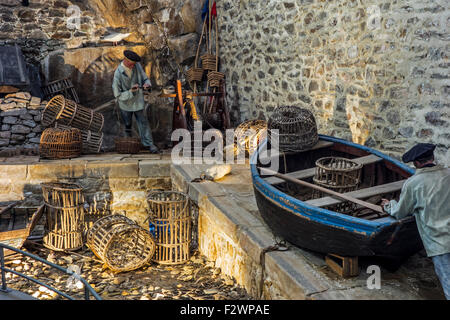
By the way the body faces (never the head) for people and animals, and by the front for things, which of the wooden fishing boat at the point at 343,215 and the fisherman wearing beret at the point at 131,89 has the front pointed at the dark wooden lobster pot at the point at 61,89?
the wooden fishing boat

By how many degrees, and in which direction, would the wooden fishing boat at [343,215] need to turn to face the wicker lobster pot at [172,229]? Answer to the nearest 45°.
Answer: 0° — it already faces it

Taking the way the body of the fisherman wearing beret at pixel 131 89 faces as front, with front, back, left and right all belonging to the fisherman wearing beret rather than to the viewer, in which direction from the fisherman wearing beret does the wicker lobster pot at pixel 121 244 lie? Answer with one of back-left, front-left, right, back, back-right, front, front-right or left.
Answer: front-right

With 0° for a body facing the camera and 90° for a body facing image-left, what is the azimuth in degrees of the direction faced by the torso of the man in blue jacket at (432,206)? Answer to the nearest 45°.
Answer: approximately 135°

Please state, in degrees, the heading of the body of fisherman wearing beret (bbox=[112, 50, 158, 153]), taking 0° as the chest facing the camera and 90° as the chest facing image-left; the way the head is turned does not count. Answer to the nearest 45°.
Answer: approximately 315°

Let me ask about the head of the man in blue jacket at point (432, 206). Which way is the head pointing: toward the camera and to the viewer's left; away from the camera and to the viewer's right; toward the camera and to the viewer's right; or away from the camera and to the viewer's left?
away from the camera and to the viewer's left

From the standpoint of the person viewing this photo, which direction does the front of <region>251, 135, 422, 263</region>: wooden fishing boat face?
facing away from the viewer and to the left of the viewer

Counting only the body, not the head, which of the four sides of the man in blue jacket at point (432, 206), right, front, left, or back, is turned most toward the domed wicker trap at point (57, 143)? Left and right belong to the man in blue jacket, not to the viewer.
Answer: front

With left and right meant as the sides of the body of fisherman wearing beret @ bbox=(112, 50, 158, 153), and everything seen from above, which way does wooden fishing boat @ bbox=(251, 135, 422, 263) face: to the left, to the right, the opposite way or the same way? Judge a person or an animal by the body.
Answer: the opposite way

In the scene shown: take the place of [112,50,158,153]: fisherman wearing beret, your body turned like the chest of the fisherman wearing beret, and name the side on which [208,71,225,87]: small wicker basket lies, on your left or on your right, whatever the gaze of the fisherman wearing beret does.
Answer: on your left

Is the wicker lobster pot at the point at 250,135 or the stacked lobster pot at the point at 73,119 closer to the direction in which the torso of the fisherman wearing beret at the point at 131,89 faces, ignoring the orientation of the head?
the wicker lobster pot
